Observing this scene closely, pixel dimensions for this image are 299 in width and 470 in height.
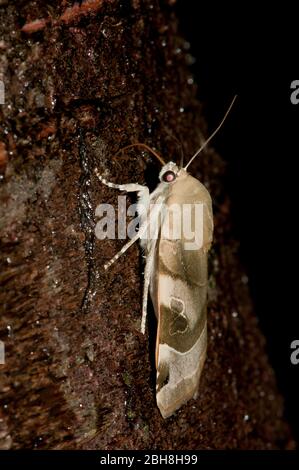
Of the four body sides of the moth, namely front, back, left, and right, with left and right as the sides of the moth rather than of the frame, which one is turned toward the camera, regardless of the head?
left
